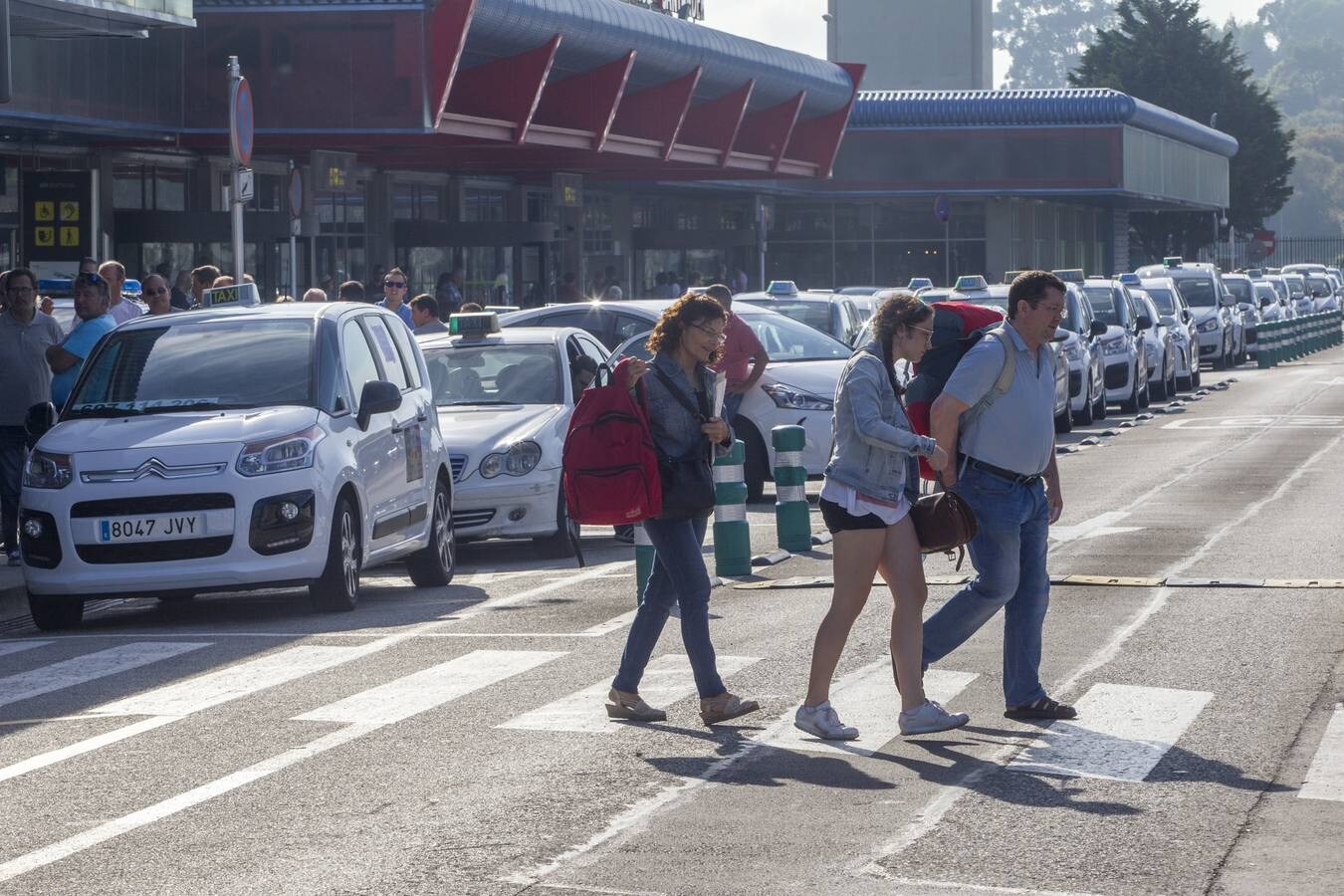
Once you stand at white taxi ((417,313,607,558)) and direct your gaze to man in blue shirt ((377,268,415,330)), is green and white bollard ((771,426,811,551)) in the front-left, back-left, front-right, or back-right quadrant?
back-right

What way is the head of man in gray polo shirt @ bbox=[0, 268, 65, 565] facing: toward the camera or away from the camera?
toward the camera

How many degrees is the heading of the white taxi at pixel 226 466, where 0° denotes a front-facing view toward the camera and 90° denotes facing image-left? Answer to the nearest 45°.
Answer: approximately 45°

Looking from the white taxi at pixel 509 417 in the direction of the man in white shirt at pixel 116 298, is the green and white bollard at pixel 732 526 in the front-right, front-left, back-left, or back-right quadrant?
back-left

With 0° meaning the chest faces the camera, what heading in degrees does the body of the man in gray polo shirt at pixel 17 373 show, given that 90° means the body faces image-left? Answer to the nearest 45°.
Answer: approximately 0°

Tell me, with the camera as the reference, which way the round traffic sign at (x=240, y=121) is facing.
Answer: facing to the right of the viewer

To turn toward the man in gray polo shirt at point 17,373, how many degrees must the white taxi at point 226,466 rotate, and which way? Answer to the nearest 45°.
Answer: approximately 90° to its right

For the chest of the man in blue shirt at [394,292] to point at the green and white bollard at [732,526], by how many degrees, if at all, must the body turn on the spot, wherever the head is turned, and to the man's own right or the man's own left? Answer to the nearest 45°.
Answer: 0° — they already face it

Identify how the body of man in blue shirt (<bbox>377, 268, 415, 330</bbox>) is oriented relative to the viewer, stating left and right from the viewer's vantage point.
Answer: facing the viewer

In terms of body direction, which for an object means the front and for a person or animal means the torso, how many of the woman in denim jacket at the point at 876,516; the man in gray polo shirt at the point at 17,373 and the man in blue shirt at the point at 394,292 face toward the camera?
2

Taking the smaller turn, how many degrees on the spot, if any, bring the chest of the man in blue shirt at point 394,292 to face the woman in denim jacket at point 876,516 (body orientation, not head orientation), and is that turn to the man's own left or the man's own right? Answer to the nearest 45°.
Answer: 0° — they already face them
